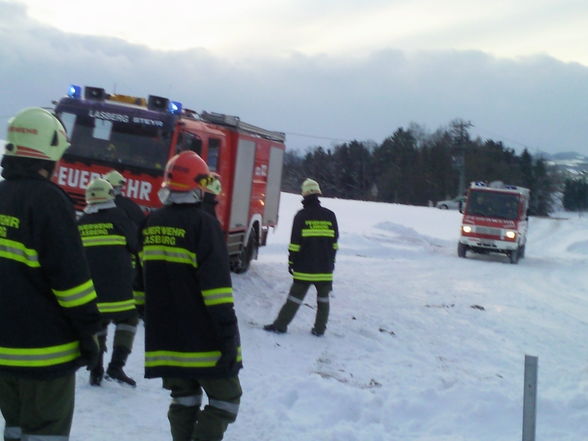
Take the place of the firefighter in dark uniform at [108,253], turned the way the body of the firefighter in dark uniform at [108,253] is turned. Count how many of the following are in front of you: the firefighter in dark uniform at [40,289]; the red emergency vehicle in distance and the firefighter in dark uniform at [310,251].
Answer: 2

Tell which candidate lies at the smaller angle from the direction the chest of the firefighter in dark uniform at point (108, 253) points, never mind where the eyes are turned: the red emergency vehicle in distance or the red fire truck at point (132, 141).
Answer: the red emergency vehicle in distance

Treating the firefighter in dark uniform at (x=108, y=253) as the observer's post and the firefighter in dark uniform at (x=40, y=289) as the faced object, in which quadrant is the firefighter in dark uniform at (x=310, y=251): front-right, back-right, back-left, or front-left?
back-left

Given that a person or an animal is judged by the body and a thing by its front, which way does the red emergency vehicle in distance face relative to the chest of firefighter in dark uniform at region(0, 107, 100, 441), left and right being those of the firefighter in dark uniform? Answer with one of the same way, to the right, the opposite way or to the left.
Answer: the opposite way

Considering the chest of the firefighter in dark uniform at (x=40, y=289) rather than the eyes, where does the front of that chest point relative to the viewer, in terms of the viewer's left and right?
facing away from the viewer and to the right of the viewer

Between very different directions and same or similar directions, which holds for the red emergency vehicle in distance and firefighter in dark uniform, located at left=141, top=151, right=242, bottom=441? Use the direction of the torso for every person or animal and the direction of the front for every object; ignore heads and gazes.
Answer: very different directions

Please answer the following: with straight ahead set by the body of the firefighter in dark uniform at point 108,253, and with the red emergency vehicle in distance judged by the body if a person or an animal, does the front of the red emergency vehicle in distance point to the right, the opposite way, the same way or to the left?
the opposite way

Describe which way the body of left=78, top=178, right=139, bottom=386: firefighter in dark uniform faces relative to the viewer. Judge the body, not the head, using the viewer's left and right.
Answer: facing away from the viewer and to the right of the viewer

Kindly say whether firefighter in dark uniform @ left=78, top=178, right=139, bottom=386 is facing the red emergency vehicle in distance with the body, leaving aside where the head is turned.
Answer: yes

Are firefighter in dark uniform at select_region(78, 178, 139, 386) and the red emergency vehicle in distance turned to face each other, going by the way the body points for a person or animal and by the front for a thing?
yes

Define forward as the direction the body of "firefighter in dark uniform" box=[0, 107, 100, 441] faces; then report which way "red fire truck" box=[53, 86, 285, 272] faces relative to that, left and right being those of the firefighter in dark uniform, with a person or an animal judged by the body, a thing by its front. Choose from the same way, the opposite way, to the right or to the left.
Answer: the opposite way

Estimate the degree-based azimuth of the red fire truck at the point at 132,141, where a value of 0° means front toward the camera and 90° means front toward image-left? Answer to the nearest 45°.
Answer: approximately 45°

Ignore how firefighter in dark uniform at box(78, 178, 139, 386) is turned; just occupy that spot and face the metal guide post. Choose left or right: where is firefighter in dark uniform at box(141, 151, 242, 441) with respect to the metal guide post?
right

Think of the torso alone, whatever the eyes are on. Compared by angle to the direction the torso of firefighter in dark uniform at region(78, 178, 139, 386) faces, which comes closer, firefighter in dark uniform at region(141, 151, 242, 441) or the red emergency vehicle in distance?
the red emergency vehicle in distance

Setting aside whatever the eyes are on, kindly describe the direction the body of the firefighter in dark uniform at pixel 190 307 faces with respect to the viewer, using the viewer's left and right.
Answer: facing away from the viewer and to the right of the viewer

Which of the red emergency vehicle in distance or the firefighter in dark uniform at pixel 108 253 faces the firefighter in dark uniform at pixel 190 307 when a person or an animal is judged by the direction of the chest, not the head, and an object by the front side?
the red emergency vehicle in distance
